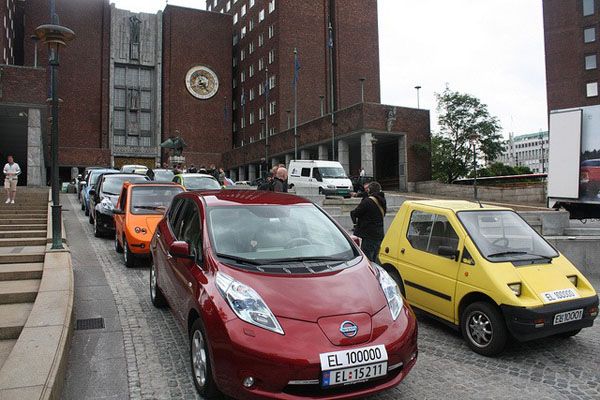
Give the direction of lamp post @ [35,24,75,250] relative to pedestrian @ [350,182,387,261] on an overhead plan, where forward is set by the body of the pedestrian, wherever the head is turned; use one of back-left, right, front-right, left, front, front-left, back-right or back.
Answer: front-left

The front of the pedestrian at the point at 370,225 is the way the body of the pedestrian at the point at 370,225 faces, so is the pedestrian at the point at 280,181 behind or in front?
in front

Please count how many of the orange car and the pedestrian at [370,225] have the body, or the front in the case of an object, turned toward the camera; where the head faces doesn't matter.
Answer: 1

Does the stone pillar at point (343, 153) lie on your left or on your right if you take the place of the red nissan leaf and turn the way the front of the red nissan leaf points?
on your left

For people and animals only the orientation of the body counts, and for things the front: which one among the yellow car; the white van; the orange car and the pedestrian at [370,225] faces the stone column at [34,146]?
the pedestrian

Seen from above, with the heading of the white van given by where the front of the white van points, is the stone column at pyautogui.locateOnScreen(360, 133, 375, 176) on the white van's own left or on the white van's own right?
on the white van's own left

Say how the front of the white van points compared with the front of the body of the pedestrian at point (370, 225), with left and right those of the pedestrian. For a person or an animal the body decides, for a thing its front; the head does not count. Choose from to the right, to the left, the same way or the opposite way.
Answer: the opposite way

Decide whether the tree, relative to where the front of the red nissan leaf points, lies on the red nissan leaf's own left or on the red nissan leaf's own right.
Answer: on the red nissan leaf's own left

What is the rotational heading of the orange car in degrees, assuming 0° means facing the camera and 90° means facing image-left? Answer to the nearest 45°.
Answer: approximately 0°

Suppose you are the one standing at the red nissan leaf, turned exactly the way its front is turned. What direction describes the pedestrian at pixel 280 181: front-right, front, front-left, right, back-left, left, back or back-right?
back-left

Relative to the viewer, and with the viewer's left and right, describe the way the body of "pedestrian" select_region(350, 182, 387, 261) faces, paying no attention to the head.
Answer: facing away from the viewer and to the left of the viewer

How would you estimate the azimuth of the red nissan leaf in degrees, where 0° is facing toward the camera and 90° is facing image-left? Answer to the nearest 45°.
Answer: approximately 315°
